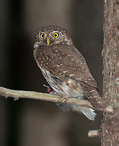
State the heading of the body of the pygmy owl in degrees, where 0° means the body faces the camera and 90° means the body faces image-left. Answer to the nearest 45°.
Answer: approximately 90°
